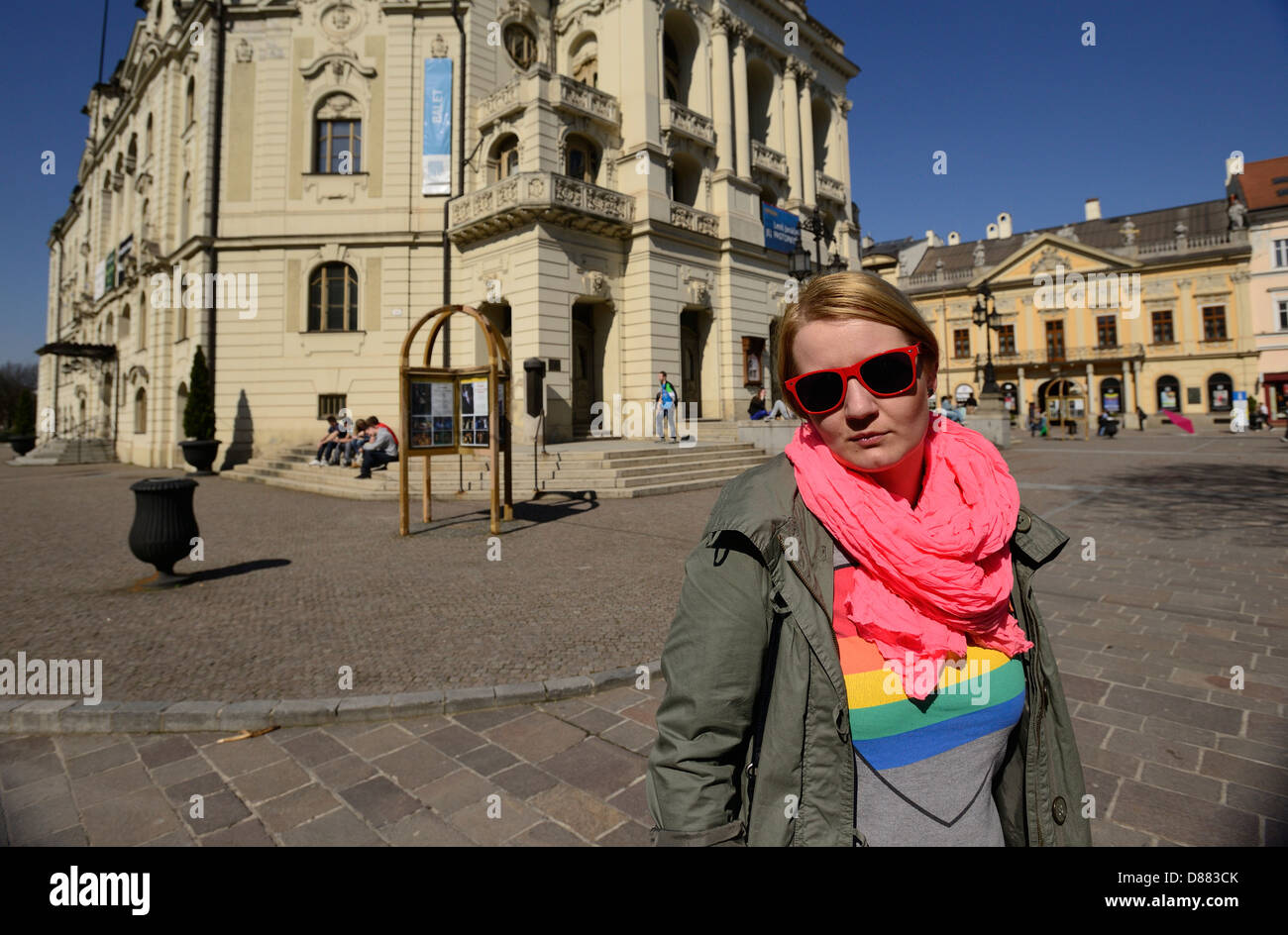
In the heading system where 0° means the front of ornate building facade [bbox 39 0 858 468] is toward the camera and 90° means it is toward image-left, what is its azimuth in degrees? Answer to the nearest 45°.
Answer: approximately 315°

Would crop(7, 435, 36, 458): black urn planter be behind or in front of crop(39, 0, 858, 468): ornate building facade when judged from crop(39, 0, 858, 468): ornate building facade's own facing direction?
behind

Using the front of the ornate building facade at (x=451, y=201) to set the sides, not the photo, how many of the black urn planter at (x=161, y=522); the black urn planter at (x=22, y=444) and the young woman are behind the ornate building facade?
1

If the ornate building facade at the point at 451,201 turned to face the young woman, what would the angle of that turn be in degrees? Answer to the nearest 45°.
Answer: approximately 45° to its right
